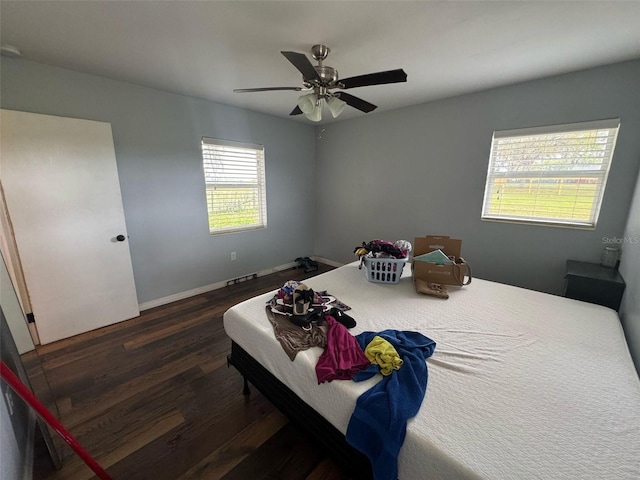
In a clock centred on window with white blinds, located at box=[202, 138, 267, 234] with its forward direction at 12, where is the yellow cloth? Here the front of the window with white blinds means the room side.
The yellow cloth is roughly at 1 o'clock from the window with white blinds.

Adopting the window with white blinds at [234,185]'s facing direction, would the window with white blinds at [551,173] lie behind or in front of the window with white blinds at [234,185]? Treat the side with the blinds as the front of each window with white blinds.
in front

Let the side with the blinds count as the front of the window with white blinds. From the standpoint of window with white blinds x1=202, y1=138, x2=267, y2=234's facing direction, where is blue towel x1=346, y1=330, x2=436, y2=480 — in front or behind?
in front

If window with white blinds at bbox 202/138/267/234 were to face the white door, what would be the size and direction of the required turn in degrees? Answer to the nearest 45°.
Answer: approximately 90° to its right

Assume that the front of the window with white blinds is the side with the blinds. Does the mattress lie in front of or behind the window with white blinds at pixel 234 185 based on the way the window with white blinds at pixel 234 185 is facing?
in front

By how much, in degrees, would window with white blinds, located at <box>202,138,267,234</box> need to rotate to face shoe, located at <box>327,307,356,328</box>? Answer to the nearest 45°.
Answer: approximately 45° to its right

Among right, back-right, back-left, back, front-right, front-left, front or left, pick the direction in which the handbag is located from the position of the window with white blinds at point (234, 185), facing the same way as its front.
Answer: front

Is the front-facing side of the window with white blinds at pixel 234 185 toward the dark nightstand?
yes

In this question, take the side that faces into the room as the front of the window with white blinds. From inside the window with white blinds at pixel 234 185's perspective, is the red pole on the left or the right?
on its right

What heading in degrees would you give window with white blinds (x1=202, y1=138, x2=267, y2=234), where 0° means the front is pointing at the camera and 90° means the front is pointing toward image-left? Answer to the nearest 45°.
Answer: approximately 315°

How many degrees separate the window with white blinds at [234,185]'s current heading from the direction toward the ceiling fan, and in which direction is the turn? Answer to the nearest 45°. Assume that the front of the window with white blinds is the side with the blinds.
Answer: approximately 45° to its right
